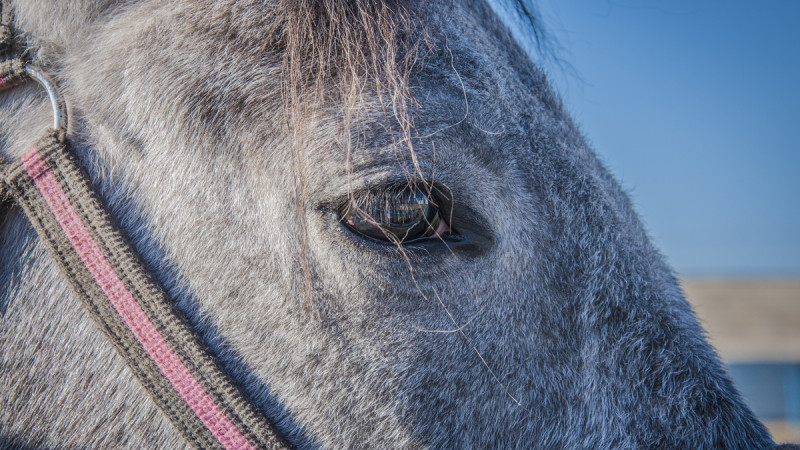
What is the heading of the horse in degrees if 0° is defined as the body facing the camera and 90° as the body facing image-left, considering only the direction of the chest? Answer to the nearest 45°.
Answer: approximately 270°
